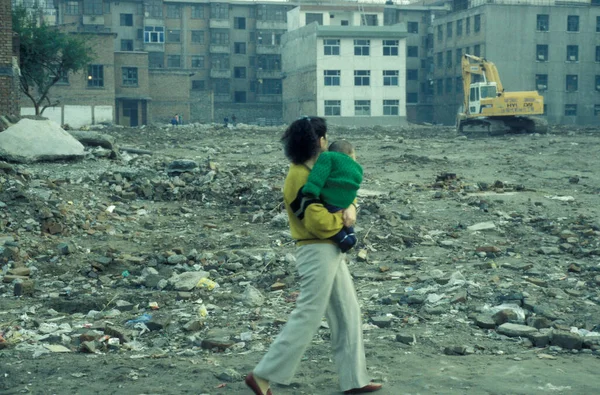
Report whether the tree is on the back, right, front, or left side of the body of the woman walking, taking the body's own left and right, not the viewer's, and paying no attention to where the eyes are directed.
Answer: left

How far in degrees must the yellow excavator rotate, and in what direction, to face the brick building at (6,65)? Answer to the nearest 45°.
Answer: approximately 45° to its left

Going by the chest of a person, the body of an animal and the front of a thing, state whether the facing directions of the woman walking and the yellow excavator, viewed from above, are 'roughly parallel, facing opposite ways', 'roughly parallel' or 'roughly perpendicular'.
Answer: roughly parallel, facing opposite ways

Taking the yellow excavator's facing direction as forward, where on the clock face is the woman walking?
The woman walking is roughly at 9 o'clock from the yellow excavator.

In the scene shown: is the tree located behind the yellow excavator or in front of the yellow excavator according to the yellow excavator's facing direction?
in front

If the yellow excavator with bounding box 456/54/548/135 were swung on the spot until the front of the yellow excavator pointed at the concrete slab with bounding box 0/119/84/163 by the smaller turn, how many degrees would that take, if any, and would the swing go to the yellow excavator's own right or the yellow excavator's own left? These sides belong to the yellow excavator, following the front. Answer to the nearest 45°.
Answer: approximately 90° to the yellow excavator's own left

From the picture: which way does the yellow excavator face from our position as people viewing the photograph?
facing to the left of the viewer

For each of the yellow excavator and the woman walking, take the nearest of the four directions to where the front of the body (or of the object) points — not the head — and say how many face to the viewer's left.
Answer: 1

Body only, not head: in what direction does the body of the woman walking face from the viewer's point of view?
to the viewer's right
